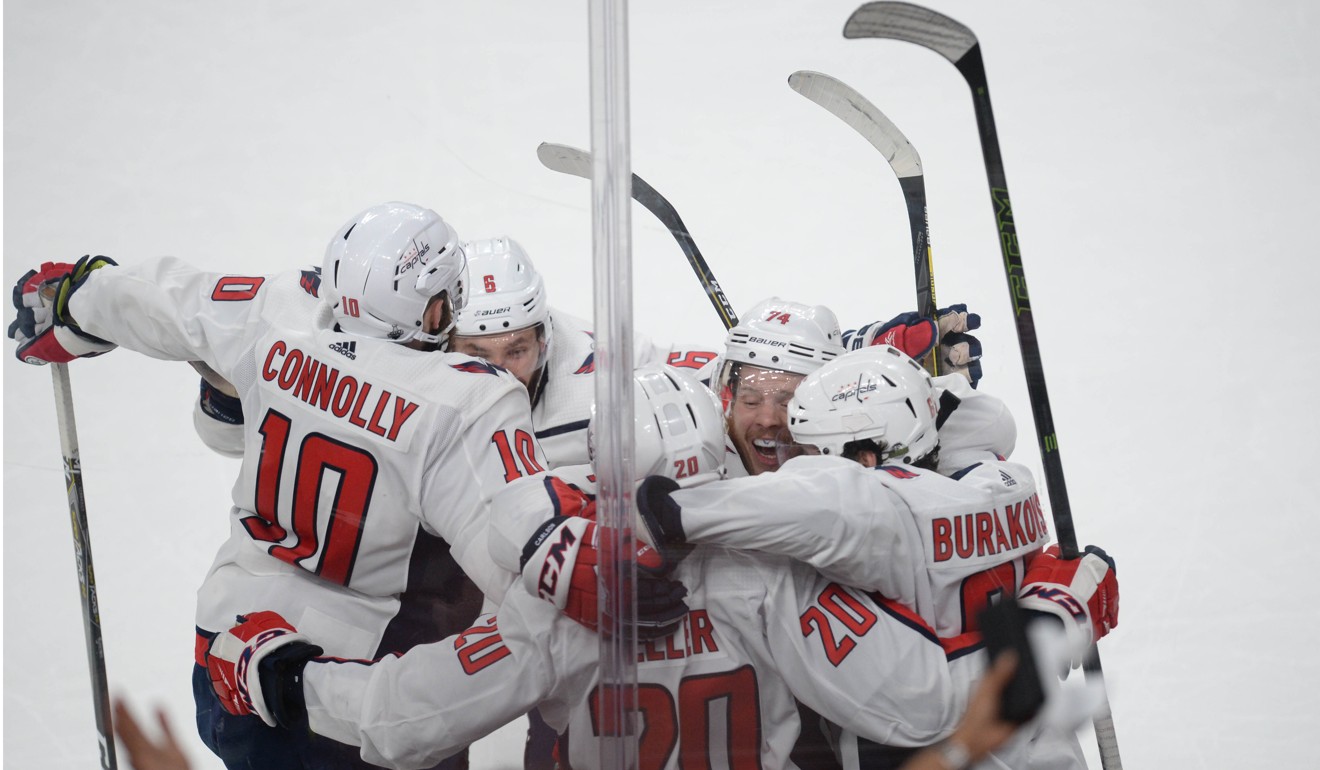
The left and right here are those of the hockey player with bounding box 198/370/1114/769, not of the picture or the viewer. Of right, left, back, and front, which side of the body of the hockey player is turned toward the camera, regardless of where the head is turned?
back

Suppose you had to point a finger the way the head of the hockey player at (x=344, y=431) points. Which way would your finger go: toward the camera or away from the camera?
away from the camera

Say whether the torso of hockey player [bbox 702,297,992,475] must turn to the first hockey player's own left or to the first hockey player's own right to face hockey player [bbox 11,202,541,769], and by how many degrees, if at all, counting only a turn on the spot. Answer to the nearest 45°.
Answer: approximately 90° to the first hockey player's own right

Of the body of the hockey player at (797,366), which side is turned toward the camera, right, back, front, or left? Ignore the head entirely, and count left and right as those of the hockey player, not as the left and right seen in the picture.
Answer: front

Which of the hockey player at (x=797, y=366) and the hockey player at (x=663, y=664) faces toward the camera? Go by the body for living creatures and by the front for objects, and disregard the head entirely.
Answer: the hockey player at (x=797, y=366)

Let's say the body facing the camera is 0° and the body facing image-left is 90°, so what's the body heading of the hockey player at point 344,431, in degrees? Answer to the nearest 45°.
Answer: approximately 225°

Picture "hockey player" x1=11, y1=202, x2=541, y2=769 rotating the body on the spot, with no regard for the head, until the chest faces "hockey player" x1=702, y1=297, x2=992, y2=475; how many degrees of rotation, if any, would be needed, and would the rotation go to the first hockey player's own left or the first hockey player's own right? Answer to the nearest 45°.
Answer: approximately 45° to the first hockey player's own right

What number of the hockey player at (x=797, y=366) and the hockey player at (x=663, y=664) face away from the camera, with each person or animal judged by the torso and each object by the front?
1

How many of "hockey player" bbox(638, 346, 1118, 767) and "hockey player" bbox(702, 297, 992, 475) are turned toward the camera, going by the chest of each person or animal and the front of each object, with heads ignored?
1
